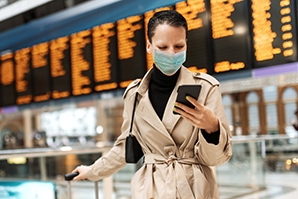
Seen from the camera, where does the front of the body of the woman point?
toward the camera

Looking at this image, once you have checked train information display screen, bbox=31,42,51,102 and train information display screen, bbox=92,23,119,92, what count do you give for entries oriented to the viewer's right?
0

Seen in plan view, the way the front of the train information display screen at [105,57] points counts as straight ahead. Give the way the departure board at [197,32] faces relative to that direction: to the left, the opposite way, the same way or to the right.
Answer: the same way

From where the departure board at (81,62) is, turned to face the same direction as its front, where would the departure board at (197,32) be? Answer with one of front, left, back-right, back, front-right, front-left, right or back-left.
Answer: left

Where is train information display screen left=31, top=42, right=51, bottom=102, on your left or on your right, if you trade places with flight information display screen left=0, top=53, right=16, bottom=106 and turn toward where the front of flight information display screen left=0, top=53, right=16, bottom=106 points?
on your left

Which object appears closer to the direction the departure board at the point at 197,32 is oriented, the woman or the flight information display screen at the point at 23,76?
the woman

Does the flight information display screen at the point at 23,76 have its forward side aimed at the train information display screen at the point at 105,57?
no

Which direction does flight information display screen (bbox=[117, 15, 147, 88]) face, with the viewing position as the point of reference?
facing the viewer and to the left of the viewer

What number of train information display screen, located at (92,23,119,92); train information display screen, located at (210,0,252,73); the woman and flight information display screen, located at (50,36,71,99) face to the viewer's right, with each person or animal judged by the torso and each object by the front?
0

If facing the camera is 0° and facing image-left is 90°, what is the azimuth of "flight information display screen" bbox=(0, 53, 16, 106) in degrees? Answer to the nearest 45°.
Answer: approximately 45°

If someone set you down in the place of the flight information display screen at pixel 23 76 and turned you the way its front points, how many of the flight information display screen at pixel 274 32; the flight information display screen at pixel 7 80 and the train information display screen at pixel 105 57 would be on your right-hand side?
1

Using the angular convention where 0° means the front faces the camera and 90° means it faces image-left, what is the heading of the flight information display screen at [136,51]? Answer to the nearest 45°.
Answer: approximately 45°

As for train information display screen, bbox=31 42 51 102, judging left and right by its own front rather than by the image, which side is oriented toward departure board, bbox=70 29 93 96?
left

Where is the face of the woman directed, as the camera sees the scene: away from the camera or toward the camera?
toward the camera

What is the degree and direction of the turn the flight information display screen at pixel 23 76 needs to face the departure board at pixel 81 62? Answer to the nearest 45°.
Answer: approximately 90° to its left
